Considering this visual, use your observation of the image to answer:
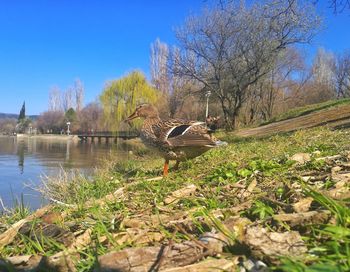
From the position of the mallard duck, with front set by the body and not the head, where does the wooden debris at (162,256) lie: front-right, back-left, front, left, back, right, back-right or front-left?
left

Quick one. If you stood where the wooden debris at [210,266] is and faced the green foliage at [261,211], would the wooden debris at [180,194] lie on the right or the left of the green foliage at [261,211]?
left

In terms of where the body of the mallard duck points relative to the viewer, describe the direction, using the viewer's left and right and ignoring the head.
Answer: facing to the left of the viewer

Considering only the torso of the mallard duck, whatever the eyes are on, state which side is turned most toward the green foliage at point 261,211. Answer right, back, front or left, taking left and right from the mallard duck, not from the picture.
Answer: left

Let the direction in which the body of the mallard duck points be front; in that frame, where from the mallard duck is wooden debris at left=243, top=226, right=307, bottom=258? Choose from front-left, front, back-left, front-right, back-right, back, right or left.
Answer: left

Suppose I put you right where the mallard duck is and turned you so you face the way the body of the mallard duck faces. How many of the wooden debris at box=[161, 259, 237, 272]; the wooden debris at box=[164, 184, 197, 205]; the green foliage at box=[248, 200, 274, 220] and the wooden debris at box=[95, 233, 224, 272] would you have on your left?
4

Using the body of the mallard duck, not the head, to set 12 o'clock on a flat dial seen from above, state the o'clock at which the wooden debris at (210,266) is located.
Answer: The wooden debris is roughly at 9 o'clock from the mallard duck.

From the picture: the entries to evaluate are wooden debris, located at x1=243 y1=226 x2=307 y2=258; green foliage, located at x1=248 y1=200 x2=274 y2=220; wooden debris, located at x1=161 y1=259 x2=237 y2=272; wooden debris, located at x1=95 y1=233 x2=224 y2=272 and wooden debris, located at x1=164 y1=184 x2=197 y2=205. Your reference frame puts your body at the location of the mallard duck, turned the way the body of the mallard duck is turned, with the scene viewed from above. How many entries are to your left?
5
